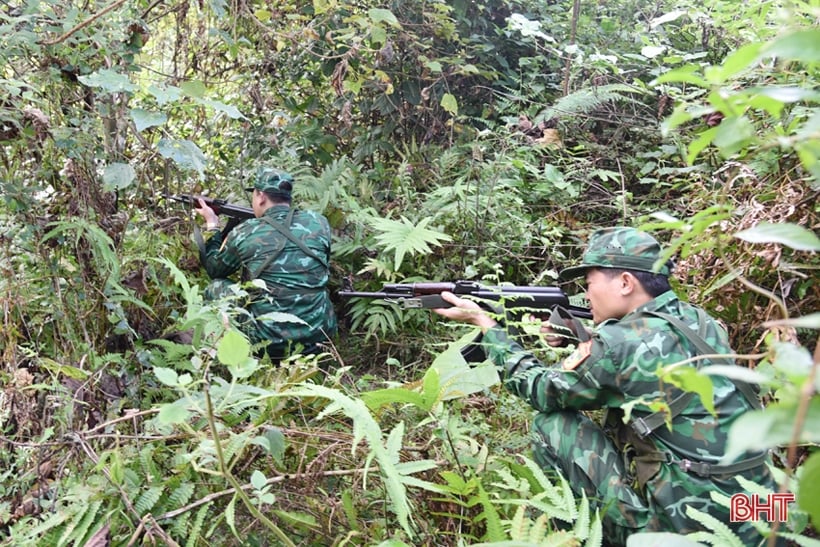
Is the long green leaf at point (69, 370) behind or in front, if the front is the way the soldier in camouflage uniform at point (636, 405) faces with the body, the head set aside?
in front

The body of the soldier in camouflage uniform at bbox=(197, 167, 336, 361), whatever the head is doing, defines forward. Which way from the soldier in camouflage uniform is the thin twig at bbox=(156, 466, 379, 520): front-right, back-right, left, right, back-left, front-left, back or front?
back-left

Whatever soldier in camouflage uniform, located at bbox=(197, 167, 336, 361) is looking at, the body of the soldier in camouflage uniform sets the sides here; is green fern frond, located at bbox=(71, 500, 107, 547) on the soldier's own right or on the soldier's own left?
on the soldier's own left

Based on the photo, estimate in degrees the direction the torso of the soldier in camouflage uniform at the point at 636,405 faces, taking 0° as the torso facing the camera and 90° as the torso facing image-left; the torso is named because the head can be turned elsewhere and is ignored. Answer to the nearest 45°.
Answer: approximately 90°

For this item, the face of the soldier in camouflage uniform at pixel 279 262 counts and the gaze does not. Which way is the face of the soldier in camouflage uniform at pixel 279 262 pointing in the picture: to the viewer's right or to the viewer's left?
to the viewer's left

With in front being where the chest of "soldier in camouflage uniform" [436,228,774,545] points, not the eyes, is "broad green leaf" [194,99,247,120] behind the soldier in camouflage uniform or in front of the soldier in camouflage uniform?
in front

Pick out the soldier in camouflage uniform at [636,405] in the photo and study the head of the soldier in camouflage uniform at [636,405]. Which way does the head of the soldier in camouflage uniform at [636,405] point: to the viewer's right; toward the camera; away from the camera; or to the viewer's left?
to the viewer's left

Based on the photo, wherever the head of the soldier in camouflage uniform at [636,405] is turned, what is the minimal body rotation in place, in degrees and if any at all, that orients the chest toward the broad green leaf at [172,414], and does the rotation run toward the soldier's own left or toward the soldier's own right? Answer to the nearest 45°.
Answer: approximately 45° to the soldier's own left

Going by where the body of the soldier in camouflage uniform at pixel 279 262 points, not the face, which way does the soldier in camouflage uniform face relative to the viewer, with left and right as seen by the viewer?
facing away from the viewer and to the left of the viewer

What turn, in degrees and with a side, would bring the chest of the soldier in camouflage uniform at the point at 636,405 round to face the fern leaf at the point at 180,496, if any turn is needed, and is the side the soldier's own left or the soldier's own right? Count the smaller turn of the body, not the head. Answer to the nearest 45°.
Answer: approximately 45° to the soldier's own left

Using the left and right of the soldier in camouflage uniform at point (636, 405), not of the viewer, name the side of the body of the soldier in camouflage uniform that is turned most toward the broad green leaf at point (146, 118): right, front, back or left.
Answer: front

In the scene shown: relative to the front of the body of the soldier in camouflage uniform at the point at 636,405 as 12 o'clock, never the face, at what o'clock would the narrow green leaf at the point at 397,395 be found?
The narrow green leaf is roughly at 11 o'clock from the soldier in camouflage uniform.

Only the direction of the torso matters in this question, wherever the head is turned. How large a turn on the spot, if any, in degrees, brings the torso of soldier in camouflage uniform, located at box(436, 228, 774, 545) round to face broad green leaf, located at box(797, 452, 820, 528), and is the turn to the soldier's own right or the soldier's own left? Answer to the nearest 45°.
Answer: approximately 90° to the soldier's own left
